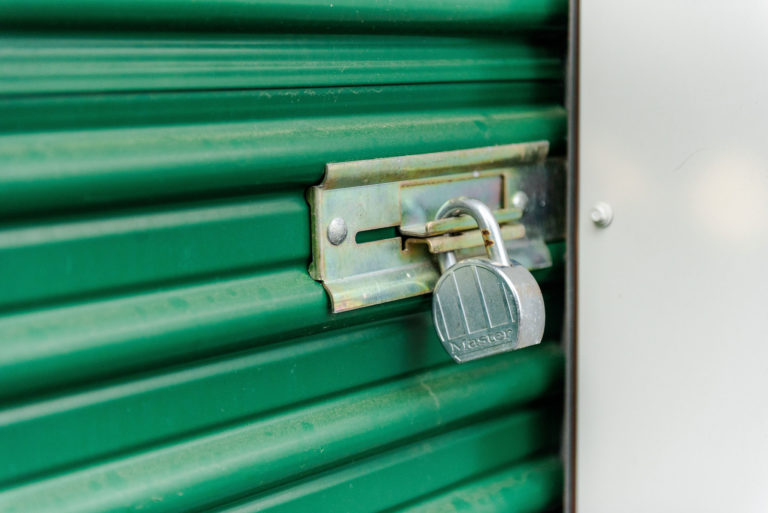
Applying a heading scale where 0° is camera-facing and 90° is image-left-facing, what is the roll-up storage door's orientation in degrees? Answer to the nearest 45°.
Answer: approximately 315°
